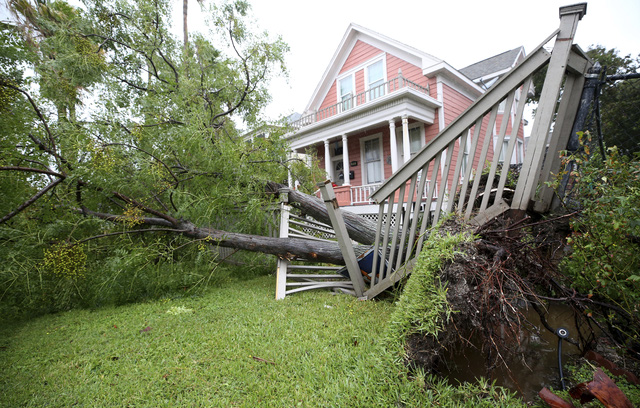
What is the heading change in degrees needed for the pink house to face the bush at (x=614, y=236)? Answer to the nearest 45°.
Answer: approximately 45° to its left

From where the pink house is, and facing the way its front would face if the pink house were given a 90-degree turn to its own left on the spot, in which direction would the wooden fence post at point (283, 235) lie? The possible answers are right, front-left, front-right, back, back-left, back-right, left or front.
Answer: front-right

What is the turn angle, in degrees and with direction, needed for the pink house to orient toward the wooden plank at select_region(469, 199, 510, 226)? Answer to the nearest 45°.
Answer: approximately 45° to its left

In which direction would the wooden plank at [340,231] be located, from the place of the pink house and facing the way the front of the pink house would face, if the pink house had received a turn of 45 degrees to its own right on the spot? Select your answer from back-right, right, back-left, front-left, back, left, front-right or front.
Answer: left

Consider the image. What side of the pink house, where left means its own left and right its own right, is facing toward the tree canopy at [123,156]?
front

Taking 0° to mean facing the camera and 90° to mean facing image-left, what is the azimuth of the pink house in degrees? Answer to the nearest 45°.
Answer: approximately 45°
